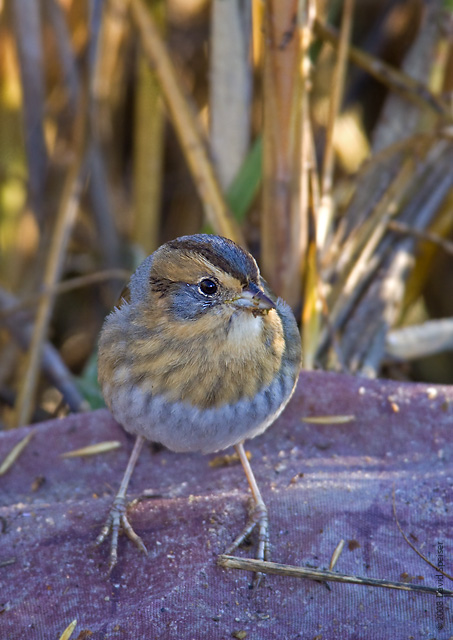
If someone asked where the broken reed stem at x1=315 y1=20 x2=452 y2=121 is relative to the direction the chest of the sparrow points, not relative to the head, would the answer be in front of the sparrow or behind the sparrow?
behind

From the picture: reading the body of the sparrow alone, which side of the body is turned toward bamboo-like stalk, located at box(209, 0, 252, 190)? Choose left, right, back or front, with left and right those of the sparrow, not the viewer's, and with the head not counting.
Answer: back

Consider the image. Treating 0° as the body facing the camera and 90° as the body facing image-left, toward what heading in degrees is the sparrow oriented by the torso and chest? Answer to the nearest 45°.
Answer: approximately 0°

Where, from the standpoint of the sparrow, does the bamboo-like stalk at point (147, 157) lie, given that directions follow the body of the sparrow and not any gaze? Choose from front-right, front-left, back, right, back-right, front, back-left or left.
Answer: back

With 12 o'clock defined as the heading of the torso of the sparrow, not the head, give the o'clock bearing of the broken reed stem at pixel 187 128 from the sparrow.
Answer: The broken reed stem is roughly at 6 o'clock from the sparrow.

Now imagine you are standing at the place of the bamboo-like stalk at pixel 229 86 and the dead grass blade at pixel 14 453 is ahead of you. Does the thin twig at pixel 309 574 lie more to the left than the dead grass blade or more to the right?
left
